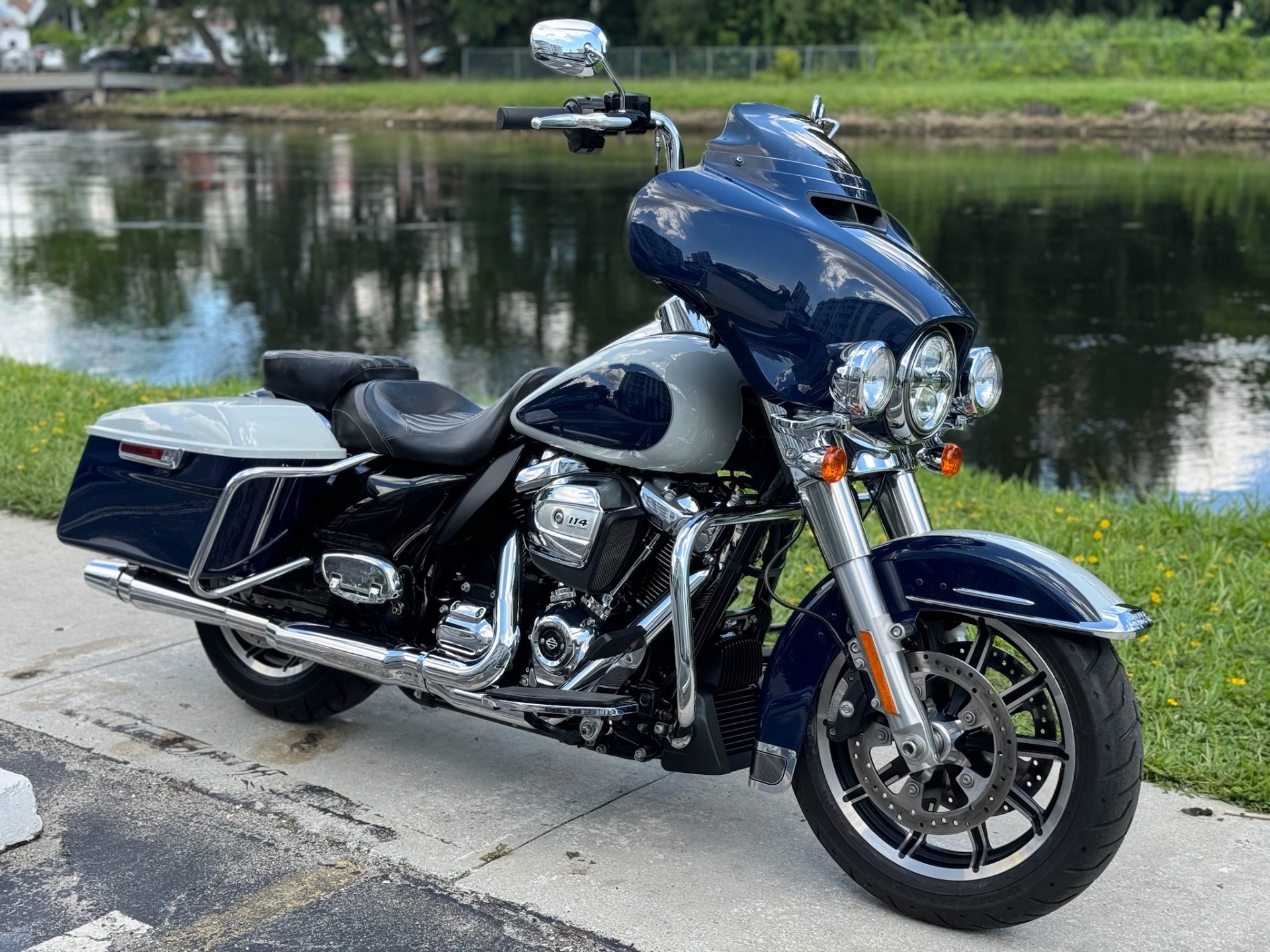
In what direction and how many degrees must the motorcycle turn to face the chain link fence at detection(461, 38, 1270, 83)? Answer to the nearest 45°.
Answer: approximately 135° to its left

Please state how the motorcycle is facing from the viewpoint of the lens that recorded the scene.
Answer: facing the viewer and to the right of the viewer
